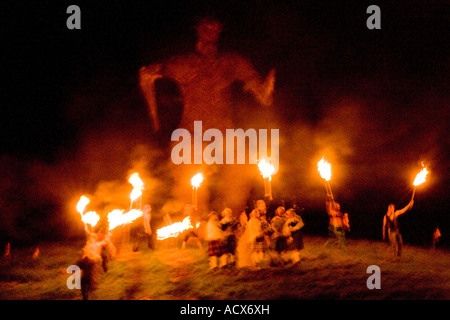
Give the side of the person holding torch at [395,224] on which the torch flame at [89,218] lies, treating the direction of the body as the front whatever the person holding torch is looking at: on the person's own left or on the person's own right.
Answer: on the person's own right

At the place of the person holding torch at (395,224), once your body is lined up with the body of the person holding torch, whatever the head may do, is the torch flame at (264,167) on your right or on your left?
on your right

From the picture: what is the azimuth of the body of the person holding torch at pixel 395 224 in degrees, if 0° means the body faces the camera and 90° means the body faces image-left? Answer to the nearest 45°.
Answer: approximately 0°

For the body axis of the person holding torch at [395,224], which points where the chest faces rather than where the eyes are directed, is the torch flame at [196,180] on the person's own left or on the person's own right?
on the person's own right

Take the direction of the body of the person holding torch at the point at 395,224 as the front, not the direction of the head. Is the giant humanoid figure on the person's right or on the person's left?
on the person's right

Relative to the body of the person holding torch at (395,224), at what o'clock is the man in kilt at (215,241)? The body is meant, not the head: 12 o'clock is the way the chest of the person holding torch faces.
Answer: The man in kilt is roughly at 2 o'clock from the person holding torch.
